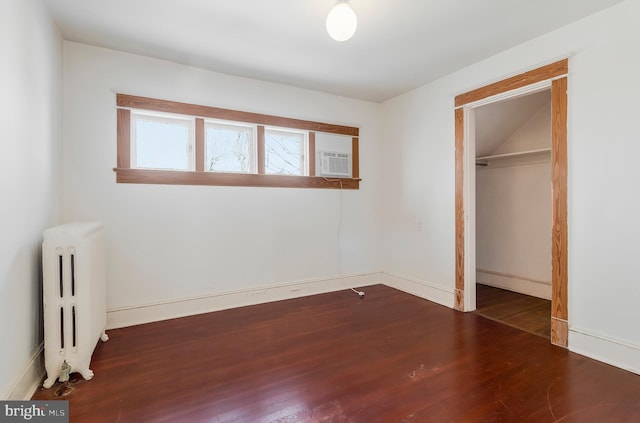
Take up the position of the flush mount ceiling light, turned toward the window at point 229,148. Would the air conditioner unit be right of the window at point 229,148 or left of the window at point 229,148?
right

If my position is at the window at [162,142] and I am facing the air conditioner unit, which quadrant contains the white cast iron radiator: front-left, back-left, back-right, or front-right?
back-right

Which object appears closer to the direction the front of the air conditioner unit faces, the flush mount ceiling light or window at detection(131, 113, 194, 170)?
the flush mount ceiling light

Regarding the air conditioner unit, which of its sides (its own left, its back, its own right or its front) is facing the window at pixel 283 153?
right

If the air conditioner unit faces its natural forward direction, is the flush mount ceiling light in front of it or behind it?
in front

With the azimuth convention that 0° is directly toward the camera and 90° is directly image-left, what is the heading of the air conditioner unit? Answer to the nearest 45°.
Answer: approximately 0°

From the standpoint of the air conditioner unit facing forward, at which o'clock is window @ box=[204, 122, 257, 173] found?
The window is roughly at 2 o'clock from the air conditioner unit.

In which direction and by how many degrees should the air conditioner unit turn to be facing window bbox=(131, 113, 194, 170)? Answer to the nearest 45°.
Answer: approximately 45° to its right

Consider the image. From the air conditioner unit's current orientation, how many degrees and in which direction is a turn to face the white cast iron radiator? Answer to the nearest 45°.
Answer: approximately 45° to its right
